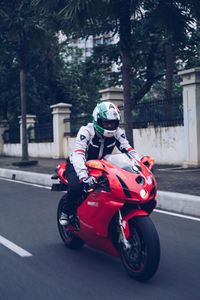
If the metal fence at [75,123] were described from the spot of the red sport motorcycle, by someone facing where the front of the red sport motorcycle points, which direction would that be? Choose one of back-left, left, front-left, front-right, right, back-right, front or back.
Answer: back-left

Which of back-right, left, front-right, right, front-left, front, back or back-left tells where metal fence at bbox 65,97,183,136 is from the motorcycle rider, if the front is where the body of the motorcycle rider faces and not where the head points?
back-left

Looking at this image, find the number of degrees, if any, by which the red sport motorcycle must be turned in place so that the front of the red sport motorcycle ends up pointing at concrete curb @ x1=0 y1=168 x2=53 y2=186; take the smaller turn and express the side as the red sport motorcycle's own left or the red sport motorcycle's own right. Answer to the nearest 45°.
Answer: approximately 135° to the red sport motorcycle's own left

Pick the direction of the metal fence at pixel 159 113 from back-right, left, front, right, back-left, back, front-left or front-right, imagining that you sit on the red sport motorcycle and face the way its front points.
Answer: back-left

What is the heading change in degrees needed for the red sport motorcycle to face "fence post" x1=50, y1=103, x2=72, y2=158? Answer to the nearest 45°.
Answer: approximately 135° to its left

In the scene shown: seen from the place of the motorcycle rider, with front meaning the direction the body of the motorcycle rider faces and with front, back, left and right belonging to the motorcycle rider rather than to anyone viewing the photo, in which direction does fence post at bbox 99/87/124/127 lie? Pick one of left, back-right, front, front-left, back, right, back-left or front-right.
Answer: back-left

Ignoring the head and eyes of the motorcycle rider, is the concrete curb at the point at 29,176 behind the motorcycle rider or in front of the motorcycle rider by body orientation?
behind

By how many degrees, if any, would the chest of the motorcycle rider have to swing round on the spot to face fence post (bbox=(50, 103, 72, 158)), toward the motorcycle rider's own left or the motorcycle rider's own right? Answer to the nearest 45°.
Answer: approximately 135° to the motorcycle rider's own left

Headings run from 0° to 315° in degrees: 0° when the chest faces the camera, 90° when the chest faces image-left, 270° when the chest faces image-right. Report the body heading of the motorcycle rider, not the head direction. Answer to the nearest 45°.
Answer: approximately 315°

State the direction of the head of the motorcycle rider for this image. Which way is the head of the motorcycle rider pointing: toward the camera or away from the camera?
toward the camera

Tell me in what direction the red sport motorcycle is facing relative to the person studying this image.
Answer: facing the viewer and to the right of the viewer
